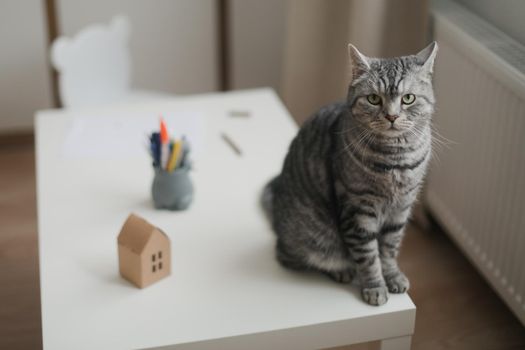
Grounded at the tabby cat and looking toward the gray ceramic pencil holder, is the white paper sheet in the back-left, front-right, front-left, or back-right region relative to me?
front-right

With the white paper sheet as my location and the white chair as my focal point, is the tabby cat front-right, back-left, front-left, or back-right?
back-right

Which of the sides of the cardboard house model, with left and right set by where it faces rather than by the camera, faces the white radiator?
left

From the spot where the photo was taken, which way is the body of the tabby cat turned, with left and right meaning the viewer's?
facing the viewer and to the right of the viewer

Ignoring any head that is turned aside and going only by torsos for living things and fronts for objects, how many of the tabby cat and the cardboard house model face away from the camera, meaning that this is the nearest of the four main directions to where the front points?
0

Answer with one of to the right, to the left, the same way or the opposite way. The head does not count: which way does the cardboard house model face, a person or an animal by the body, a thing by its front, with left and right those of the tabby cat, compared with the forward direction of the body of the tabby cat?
the same way

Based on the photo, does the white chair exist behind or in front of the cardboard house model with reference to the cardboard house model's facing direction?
behind

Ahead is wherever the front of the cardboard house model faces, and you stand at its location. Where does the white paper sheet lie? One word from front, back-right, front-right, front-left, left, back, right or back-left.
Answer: back-left

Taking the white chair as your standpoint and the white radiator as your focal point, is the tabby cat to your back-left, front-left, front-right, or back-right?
front-right

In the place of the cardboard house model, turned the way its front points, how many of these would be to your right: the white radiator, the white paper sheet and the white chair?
0

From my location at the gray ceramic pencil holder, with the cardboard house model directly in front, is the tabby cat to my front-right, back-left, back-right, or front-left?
front-left

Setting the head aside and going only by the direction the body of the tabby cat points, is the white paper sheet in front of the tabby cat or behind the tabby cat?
behind
